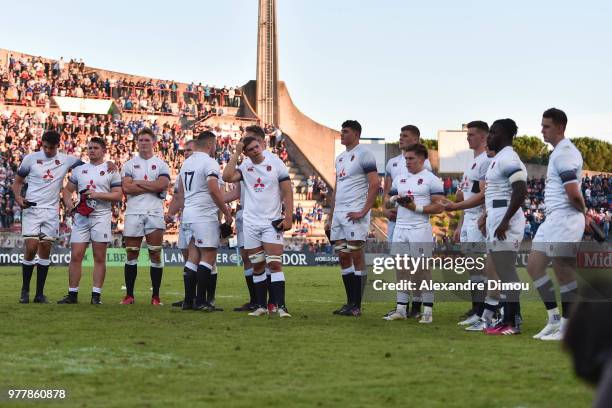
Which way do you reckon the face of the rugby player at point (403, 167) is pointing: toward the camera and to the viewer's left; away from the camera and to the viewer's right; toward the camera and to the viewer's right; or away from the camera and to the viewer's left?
toward the camera and to the viewer's left

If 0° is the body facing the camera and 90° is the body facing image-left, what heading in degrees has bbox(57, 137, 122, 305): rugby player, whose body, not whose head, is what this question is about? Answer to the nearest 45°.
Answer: approximately 0°

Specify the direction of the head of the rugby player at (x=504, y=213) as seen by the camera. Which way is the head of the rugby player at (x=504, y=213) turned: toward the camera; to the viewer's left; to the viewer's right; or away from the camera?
to the viewer's left

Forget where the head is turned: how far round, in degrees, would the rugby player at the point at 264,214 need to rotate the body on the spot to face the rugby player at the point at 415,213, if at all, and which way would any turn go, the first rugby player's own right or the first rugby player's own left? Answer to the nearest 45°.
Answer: approximately 90° to the first rugby player's own left

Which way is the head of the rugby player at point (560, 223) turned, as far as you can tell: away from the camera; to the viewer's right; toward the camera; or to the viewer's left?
to the viewer's left

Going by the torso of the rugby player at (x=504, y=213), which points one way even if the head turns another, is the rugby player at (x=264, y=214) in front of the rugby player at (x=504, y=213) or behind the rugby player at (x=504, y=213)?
in front

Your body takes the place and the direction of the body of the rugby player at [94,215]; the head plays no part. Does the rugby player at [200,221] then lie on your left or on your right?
on your left

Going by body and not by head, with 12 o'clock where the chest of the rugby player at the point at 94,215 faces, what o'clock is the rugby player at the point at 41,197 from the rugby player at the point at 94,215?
the rugby player at the point at 41,197 is roughly at 4 o'clock from the rugby player at the point at 94,215.

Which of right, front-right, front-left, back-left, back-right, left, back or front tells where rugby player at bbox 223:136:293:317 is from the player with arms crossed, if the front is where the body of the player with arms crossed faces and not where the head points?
front-left

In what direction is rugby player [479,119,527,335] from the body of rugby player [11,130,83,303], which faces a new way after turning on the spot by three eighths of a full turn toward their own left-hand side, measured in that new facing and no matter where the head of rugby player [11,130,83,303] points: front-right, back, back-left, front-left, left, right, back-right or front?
right

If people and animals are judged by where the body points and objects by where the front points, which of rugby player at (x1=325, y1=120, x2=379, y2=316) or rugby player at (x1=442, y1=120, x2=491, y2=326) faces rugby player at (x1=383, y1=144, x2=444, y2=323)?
rugby player at (x1=442, y1=120, x2=491, y2=326)

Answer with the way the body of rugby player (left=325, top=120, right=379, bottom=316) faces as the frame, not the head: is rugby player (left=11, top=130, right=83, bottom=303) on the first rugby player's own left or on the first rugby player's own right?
on the first rugby player's own right

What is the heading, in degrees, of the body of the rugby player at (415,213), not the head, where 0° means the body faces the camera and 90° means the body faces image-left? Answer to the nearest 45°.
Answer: approximately 45°
